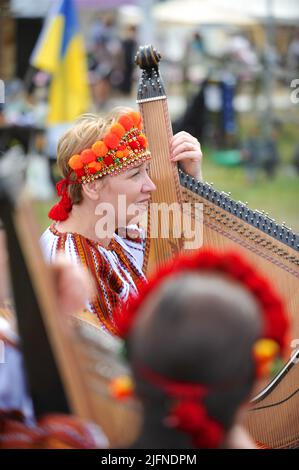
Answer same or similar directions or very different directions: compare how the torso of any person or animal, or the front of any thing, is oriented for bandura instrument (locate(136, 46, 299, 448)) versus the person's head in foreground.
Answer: very different directions

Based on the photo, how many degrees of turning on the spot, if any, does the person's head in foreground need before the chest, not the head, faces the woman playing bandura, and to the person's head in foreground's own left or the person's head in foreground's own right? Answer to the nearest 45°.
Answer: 0° — they already face them

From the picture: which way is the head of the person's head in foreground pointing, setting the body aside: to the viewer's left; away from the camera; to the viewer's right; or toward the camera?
away from the camera

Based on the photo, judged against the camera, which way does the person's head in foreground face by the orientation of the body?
away from the camera

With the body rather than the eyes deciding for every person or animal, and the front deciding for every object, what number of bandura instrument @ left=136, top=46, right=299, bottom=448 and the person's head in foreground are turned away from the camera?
1

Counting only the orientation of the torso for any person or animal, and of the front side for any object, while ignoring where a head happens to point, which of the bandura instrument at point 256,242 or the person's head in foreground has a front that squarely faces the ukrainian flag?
the person's head in foreground

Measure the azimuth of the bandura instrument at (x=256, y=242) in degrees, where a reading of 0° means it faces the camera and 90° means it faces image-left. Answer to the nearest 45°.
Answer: approximately 0°

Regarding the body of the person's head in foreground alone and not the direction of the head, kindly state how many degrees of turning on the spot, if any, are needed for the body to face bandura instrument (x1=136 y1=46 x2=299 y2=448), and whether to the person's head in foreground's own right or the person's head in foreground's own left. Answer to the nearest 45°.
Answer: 0° — they already face it
